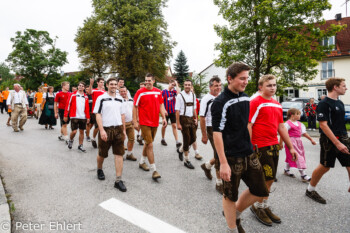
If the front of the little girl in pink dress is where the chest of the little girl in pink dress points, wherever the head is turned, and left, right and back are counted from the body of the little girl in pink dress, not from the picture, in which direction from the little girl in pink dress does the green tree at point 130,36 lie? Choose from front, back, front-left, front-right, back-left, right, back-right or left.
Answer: back

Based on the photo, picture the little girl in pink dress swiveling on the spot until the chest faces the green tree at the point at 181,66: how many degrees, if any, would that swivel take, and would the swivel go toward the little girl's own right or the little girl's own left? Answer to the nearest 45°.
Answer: approximately 180°

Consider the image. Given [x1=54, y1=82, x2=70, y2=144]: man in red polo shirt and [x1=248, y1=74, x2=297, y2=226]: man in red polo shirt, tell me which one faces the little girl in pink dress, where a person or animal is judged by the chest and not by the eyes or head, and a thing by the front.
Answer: [x1=54, y1=82, x2=70, y2=144]: man in red polo shirt

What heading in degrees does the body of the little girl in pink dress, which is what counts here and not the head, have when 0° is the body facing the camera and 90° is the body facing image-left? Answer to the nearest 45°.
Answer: approximately 315°

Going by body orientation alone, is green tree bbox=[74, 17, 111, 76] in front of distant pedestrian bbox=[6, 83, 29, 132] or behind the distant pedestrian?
behind

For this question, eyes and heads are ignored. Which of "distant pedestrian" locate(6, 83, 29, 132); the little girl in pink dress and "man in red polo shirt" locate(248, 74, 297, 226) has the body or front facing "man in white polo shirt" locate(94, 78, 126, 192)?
the distant pedestrian

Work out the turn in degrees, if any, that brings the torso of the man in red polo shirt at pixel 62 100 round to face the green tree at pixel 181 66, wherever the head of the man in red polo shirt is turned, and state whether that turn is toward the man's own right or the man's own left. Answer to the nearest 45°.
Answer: approximately 90° to the man's own left

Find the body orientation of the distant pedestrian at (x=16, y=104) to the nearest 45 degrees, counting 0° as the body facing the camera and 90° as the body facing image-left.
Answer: approximately 0°

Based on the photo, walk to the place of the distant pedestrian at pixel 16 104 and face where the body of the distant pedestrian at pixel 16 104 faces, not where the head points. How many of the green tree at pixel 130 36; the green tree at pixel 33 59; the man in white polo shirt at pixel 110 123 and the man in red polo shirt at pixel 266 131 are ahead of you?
2

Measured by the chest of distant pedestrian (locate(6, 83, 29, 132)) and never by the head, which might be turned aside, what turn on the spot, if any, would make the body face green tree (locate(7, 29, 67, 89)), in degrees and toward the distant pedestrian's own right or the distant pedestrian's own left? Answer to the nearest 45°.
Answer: approximately 180°

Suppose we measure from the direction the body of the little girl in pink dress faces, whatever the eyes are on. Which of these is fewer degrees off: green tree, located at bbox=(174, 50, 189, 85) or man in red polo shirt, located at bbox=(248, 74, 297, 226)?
the man in red polo shirt
